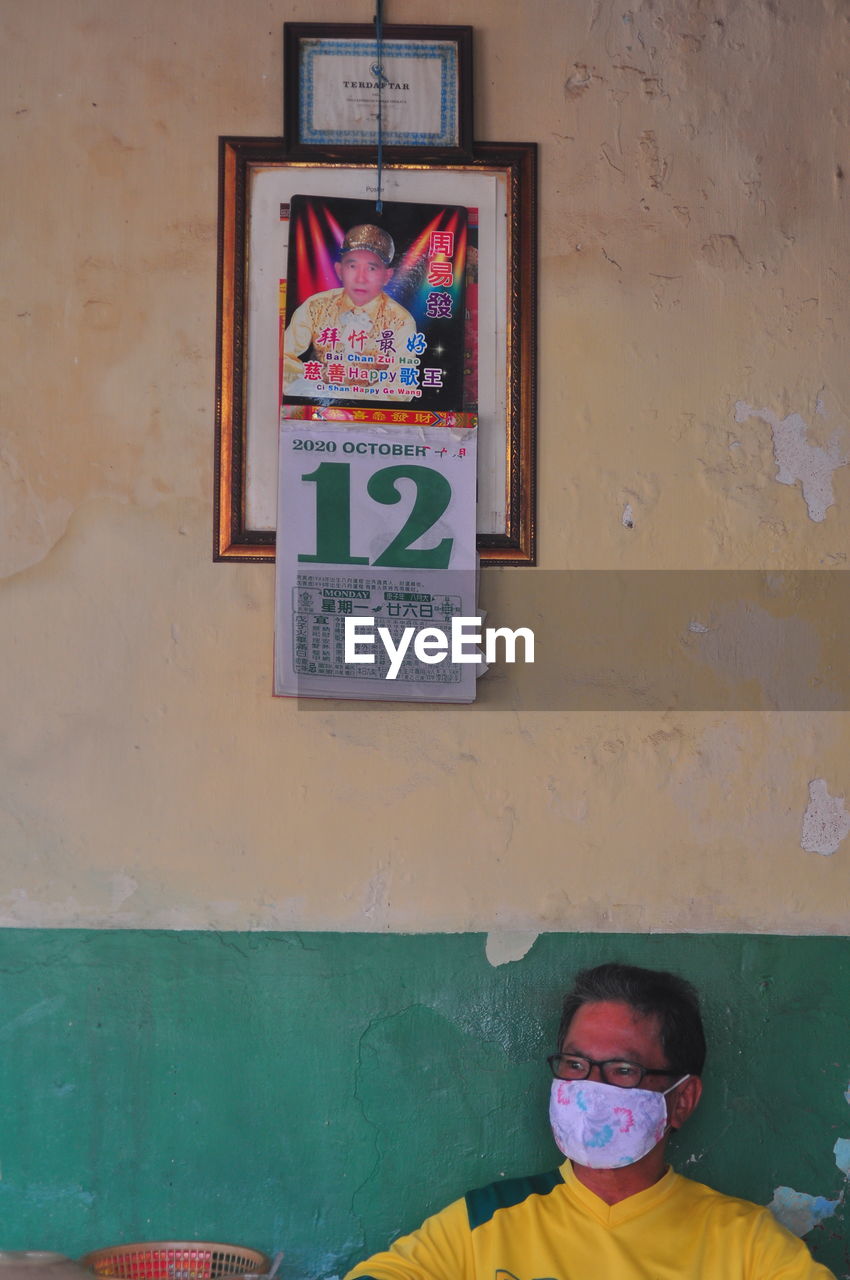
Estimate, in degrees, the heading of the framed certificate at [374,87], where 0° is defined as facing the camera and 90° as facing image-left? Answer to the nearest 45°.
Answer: approximately 0°

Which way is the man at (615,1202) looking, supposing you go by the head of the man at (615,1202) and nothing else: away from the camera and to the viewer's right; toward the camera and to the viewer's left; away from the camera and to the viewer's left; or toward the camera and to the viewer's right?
toward the camera and to the viewer's left
